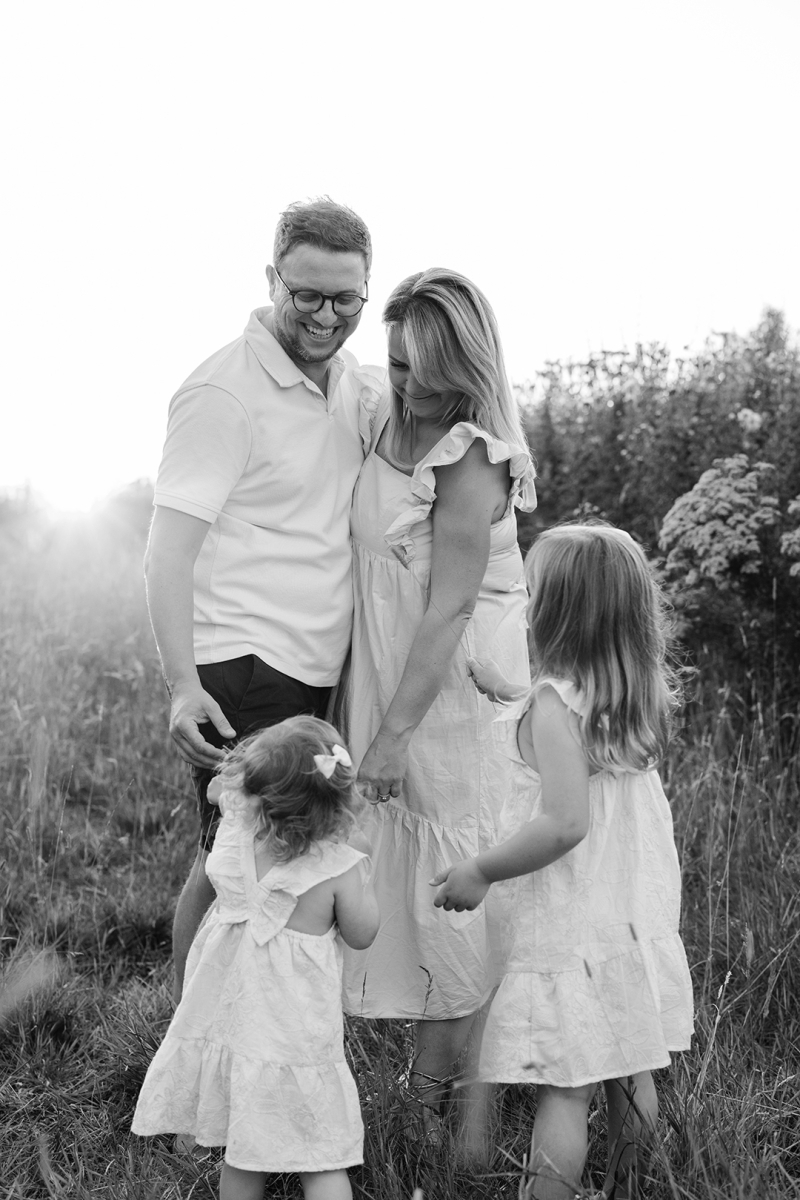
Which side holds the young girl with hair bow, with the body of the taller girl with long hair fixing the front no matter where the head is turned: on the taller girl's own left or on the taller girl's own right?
on the taller girl's own left

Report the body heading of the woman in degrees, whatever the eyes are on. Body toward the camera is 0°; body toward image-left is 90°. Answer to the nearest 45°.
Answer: approximately 45°

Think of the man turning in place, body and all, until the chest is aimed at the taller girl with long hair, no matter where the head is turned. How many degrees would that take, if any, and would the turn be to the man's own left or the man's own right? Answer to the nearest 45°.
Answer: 0° — they already face them

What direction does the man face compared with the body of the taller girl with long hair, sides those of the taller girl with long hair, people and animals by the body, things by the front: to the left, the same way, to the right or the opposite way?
the opposite way

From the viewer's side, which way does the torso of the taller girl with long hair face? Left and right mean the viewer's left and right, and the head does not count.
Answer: facing away from the viewer and to the left of the viewer

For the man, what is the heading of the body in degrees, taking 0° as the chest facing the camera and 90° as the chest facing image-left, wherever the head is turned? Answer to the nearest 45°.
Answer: approximately 315°

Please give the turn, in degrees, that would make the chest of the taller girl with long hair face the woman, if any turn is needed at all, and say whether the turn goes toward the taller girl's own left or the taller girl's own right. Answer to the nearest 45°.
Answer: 0° — they already face them
